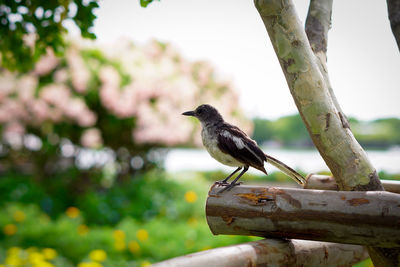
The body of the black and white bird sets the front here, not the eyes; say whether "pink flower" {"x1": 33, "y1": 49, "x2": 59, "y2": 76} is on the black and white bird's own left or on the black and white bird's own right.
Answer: on the black and white bird's own right

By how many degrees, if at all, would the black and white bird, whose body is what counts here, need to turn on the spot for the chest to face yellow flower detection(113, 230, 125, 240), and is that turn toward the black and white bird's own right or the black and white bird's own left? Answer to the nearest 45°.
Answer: approximately 45° to the black and white bird's own right

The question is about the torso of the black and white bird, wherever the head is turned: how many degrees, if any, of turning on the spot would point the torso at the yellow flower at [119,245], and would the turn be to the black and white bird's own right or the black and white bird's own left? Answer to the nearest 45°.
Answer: approximately 45° to the black and white bird's own right

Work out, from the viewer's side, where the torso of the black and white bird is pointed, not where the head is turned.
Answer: to the viewer's left

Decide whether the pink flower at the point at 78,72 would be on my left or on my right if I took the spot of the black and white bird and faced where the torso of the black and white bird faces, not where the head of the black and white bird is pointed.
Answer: on my right
